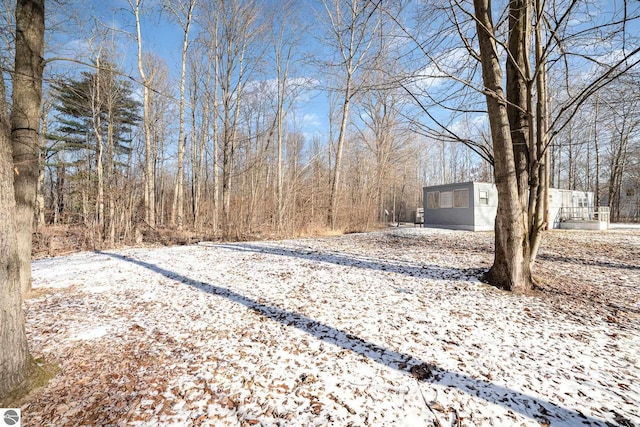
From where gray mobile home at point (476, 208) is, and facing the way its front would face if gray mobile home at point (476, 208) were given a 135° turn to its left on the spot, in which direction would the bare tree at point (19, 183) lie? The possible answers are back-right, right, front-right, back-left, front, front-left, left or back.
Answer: back
